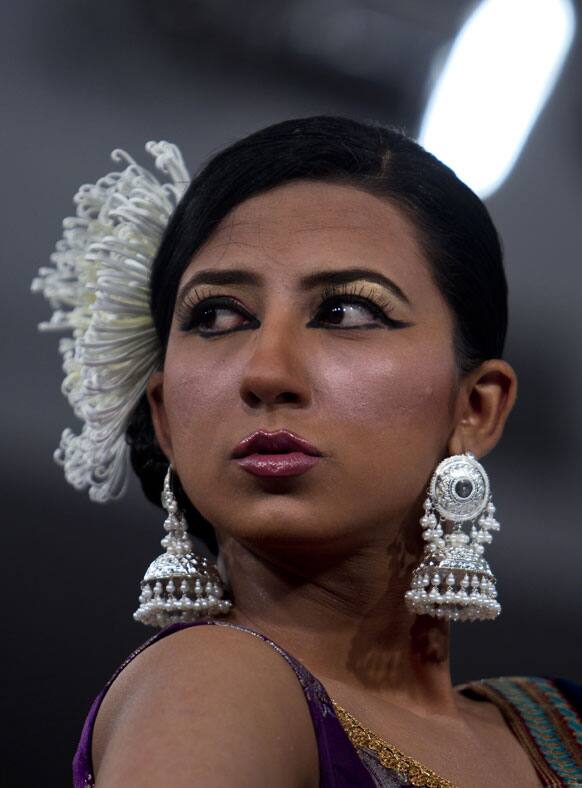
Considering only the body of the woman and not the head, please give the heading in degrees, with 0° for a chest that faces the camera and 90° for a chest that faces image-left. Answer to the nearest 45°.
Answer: approximately 315°

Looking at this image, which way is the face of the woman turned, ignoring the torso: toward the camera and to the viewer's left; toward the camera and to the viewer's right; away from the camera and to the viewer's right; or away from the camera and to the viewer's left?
toward the camera and to the viewer's left
